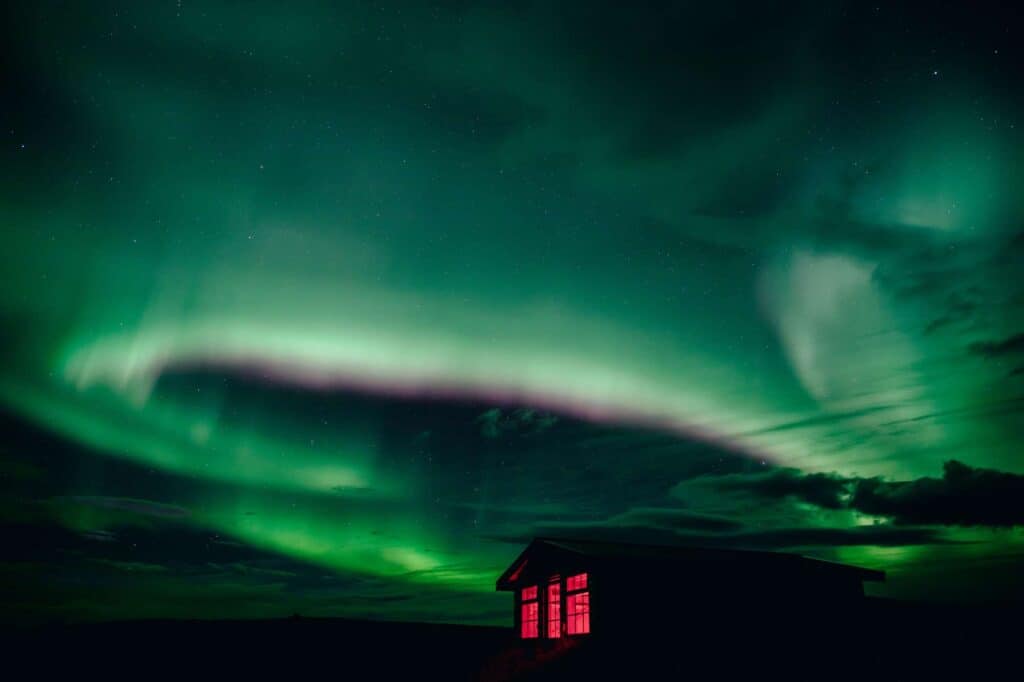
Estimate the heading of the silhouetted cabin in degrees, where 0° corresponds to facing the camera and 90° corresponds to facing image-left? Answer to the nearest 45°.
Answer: approximately 45°
